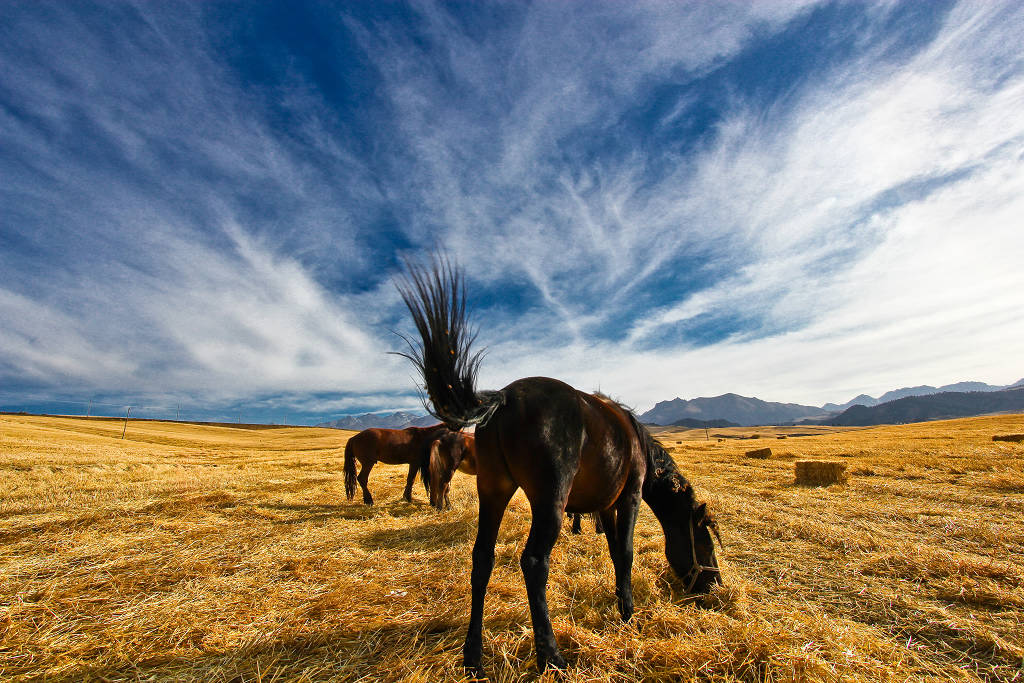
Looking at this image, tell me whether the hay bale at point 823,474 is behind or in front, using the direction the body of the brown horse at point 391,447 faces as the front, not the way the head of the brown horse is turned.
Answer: in front

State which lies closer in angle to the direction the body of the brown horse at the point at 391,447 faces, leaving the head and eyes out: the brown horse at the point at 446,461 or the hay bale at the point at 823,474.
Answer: the hay bale

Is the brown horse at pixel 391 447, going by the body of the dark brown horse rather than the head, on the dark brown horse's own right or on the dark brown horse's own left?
on the dark brown horse's own left

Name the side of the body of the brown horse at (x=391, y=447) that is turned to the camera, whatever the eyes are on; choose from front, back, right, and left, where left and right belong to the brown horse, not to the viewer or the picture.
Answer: right

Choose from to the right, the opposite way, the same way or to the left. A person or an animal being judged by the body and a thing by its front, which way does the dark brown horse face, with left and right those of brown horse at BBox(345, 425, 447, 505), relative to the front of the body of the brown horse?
the same way

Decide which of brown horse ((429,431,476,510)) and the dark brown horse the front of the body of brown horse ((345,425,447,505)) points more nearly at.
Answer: the brown horse

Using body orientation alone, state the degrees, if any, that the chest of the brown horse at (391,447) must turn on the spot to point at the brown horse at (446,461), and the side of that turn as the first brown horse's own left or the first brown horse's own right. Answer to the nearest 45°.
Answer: approximately 45° to the first brown horse's own right

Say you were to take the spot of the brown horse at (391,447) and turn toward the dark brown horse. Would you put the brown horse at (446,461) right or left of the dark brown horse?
left

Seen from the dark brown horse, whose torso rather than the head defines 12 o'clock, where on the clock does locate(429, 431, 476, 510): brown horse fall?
The brown horse is roughly at 10 o'clock from the dark brown horse.

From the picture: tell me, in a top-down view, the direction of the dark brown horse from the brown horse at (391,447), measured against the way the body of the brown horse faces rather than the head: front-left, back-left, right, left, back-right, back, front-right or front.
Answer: right

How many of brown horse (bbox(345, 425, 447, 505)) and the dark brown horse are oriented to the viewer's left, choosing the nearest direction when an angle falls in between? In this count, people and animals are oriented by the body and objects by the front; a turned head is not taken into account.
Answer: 0

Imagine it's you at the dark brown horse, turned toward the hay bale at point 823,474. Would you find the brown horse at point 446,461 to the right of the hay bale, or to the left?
left

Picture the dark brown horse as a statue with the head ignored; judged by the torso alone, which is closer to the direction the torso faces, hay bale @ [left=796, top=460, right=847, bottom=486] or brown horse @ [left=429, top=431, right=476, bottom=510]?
the hay bale
